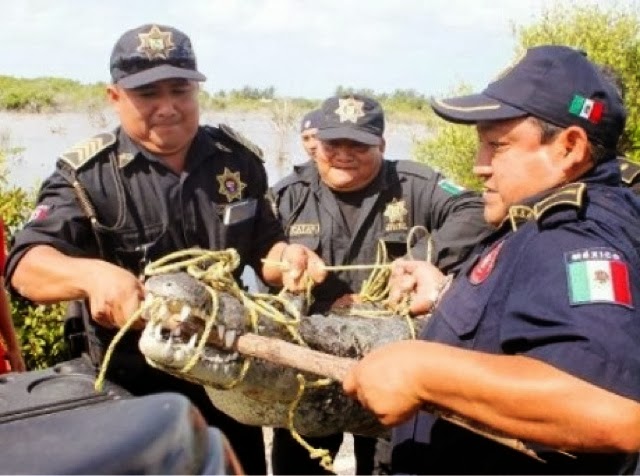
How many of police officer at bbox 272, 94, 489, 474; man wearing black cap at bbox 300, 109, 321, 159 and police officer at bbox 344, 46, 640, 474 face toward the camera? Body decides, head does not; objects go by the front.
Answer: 2

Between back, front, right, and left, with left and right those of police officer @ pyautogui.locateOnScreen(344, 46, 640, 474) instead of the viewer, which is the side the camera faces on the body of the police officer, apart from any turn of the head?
left

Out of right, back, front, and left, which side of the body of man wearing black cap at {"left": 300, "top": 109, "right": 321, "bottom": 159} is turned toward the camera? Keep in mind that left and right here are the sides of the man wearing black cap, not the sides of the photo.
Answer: front

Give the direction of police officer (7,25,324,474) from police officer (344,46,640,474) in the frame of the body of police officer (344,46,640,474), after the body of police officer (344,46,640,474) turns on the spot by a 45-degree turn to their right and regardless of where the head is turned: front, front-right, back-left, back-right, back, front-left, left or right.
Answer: front

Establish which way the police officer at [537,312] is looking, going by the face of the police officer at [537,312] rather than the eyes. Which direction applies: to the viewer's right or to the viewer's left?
to the viewer's left

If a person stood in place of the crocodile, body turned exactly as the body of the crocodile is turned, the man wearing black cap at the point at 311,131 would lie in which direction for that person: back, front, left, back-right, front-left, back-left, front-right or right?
back-right

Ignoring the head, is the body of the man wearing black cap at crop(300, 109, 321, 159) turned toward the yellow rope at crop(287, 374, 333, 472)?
yes

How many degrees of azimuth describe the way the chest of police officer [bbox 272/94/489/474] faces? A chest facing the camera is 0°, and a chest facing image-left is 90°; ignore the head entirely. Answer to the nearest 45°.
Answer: approximately 0°

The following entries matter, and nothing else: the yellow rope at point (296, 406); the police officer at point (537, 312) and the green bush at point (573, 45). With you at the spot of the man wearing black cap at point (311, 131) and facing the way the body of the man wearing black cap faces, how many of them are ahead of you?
2

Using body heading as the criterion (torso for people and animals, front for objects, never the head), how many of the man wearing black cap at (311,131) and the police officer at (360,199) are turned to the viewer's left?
0
